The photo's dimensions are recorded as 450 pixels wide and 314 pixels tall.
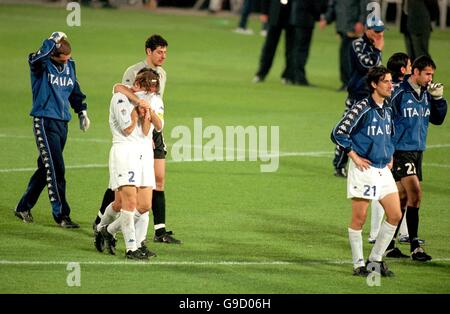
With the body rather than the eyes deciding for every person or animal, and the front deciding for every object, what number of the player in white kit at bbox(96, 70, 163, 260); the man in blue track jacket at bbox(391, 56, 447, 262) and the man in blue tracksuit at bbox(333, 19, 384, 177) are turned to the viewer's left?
0

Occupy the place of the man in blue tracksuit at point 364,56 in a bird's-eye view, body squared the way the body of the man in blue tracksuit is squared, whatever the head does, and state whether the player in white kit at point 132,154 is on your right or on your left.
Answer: on your right

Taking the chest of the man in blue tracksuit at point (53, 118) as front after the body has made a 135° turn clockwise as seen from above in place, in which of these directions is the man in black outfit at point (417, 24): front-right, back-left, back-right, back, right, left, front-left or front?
back-right

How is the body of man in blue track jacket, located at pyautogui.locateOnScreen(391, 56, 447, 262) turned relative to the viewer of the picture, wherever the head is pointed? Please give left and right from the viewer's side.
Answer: facing the viewer and to the right of the viewer

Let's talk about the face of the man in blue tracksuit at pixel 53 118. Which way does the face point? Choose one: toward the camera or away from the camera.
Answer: toward the camera

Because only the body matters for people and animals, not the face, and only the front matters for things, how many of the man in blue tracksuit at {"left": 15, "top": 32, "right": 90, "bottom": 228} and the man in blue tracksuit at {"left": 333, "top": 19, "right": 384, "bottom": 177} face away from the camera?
0

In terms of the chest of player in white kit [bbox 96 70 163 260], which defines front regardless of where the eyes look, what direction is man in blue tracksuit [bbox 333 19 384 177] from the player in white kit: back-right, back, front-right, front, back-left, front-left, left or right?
left
